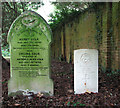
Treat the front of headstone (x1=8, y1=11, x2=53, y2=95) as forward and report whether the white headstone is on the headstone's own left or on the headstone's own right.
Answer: on the headstone's own left

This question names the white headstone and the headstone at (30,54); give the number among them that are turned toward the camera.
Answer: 2

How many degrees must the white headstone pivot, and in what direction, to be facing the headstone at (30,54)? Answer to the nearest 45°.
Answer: approximately 90° to its right

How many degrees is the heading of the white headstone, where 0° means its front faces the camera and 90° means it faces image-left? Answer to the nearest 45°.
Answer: approximately 0°
